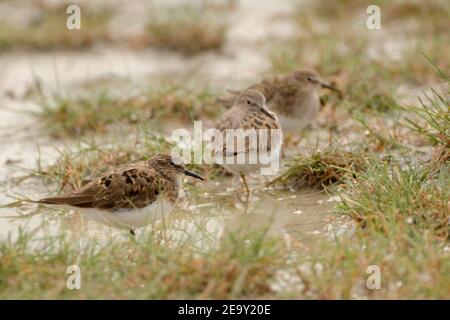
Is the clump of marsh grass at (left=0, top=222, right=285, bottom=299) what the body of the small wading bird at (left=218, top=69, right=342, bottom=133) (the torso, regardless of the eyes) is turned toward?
no

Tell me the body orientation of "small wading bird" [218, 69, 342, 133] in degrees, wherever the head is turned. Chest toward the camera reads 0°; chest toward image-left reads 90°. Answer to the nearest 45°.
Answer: approximately 270°

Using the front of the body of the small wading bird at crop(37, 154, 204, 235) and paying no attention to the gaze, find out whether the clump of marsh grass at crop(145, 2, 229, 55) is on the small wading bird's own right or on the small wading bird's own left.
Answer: on the small wading bird's own left

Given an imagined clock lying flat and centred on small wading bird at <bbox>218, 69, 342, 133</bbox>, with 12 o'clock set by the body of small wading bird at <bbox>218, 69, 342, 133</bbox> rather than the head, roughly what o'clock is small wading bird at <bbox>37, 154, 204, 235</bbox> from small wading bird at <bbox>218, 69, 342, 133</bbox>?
small wading bird at <bbox>37, 154, 204, 235</bbox> is roughly at 4 o'clock from small wading bird at <bbox>218, 69, 342, 133</bbox>.

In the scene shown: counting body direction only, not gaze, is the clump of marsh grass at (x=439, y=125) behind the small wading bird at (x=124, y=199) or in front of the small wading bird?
in front

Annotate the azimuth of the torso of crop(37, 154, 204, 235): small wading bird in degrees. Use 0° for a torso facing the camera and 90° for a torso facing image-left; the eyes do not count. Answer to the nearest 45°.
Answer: approximately 270°

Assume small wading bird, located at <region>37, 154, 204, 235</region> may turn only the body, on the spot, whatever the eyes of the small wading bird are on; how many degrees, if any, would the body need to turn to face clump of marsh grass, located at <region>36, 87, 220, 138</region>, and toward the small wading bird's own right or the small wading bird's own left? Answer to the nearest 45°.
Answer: approximately 90° to the small wading bird's own left

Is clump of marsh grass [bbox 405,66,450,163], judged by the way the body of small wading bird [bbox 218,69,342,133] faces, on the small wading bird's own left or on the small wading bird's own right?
on the small wading bird's own right

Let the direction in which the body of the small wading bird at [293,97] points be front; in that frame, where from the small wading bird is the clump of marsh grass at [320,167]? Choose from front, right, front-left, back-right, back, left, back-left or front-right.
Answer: right

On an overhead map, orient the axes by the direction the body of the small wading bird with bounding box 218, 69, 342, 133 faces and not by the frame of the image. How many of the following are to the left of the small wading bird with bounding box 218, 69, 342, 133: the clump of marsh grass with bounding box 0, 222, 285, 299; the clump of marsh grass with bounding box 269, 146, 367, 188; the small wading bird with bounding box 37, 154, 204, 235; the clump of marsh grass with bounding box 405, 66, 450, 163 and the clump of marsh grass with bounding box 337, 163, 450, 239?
0

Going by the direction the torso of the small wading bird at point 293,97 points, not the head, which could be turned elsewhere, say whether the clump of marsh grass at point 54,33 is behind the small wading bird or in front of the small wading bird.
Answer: behind

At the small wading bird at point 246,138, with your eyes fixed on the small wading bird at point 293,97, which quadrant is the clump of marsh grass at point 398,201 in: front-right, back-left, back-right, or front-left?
back-right

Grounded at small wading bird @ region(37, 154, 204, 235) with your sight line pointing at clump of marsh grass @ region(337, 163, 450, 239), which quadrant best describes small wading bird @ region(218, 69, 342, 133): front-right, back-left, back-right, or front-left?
front-left

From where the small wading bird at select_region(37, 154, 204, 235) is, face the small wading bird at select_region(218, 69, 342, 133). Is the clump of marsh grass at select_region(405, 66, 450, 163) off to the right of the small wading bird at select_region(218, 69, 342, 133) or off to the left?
right

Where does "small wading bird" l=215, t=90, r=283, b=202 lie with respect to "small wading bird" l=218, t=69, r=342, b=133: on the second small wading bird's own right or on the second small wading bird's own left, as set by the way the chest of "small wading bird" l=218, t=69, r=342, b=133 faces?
on the second small wading bird's own right

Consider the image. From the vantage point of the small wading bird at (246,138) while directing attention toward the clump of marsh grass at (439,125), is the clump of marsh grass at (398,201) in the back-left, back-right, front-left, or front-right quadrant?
front-right

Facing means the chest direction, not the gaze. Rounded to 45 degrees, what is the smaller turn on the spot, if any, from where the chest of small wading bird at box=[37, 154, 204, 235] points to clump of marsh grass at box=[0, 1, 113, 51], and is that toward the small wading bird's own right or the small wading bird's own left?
approximately 90° to the small wading bird's own left

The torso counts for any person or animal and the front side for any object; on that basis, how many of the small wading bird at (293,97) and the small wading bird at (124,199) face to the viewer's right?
2
